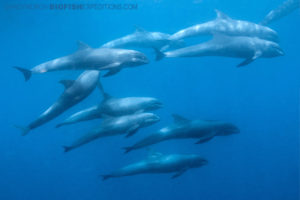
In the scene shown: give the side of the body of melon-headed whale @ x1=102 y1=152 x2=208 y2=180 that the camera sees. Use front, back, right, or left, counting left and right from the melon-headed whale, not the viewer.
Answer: right

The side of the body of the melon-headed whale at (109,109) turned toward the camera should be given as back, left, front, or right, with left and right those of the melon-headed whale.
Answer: right

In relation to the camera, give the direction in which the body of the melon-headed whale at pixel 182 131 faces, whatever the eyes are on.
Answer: to the viewer's right

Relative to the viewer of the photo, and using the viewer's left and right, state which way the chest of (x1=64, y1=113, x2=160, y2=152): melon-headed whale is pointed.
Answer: facing to the right of the viewer

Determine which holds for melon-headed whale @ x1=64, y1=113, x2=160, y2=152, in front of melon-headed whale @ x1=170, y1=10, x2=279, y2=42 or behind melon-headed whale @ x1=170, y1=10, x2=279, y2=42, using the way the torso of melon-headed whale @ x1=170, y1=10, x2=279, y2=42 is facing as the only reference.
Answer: behind

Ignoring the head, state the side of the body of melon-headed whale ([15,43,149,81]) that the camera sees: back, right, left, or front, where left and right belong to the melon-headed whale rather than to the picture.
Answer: right

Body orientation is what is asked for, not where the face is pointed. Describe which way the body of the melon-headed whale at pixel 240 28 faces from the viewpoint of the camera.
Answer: to the viewer's right

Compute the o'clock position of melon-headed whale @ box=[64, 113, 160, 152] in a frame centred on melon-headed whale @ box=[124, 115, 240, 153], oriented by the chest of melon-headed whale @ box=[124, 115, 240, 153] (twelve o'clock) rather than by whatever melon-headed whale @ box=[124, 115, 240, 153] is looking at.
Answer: melon-headed whale @ box=[64, 113, 160, 152] is roughly at 5 o'clock from melon-headed whale @ box=[124, 115, 240, 153].

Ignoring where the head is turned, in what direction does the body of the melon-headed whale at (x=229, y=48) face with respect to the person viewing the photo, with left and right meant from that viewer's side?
facing to the right of the viewer

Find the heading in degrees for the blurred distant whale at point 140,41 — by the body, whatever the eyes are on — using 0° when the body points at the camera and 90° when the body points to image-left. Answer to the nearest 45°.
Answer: approximately 270°
